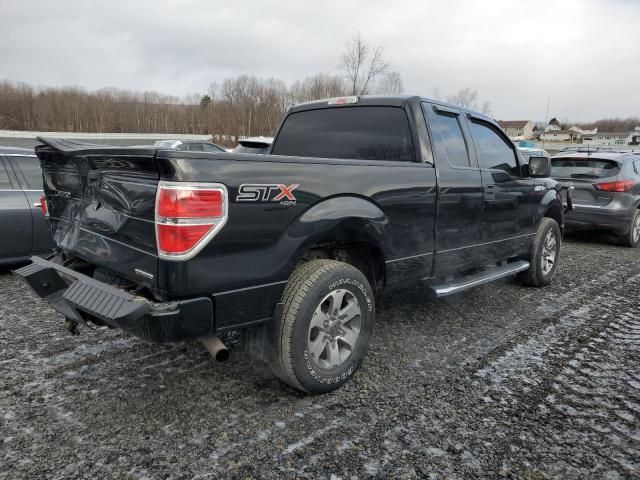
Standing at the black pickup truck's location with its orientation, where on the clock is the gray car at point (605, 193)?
The gray car is roughly at 12 o'clock from the black pickup truck.

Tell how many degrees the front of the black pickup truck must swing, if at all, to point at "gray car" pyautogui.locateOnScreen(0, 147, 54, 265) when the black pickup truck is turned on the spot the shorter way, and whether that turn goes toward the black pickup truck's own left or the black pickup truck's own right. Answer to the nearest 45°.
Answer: approximately 90° to the black pickup truck's own left

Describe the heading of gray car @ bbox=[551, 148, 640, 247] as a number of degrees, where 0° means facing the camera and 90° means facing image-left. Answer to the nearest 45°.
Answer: approximately 225°

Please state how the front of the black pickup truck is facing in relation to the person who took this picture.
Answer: facing away from the viewer and to the right of the viewer

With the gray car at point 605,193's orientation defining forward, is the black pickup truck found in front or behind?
behind
